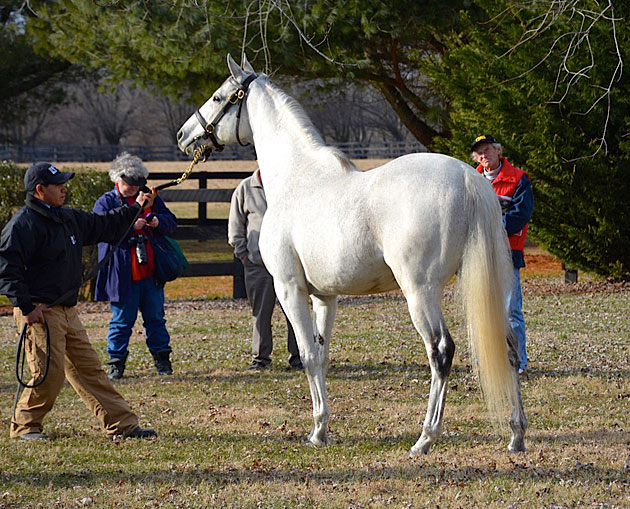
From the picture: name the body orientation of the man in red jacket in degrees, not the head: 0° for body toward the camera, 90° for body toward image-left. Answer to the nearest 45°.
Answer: approximately 45°

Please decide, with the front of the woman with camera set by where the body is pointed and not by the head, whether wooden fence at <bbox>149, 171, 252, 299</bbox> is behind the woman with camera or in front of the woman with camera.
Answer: behind

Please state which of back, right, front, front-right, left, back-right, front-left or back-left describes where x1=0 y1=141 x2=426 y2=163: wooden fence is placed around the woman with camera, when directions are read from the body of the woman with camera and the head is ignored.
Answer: back

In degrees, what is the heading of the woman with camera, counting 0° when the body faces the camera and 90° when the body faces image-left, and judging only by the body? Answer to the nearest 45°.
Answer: approximately 0°

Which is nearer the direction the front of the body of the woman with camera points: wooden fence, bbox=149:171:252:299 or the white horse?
the white horse

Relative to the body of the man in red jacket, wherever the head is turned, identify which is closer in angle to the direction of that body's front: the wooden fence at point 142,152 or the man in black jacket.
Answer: the man in black jacket

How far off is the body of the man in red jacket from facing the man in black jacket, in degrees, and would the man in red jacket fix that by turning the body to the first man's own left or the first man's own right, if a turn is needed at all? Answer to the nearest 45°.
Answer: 0° — they already face them

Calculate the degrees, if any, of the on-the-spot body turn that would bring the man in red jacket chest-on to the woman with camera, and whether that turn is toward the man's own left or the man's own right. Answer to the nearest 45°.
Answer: approximately 45° to the man's own right

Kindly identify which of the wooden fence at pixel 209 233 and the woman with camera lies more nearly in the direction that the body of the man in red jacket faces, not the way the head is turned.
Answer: the woman with camera

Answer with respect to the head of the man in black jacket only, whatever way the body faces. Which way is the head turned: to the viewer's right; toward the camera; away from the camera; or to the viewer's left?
to the viewer's right

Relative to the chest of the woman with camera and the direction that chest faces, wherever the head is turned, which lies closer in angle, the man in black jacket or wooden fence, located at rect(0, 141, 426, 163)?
the man in black jacket

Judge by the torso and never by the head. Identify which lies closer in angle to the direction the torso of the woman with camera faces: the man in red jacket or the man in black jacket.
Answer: the man in black jacket
